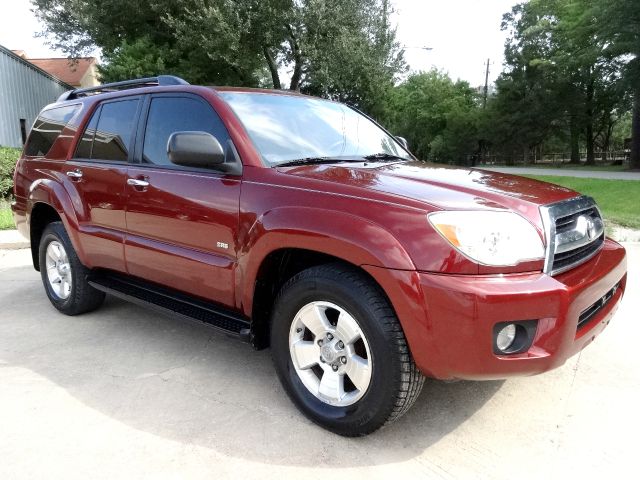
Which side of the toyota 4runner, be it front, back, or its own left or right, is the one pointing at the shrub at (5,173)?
back

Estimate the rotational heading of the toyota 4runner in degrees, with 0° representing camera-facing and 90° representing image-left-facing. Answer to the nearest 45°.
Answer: approximately 315°

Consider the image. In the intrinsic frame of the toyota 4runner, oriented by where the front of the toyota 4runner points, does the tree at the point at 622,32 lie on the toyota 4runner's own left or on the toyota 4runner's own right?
on the toyota 4runner's own left

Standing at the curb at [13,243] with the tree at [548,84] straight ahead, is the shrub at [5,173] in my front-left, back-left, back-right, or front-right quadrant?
front-left

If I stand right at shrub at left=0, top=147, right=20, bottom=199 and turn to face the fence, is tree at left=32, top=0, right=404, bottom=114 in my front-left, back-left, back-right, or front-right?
front-left

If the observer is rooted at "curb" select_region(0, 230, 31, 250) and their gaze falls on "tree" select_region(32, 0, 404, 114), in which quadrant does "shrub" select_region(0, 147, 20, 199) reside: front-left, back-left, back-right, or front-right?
front-left

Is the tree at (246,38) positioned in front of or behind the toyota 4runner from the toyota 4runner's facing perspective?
behind

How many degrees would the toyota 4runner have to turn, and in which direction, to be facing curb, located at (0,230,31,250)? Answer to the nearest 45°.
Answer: approximately 180°

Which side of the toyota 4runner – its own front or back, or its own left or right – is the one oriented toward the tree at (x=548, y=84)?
left
